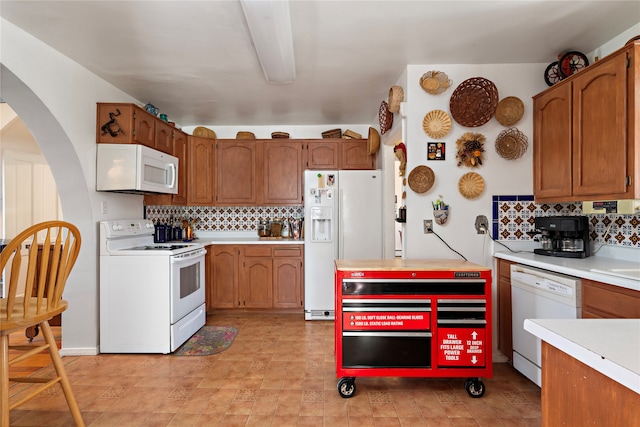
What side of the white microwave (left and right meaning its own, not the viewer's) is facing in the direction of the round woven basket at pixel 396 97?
front

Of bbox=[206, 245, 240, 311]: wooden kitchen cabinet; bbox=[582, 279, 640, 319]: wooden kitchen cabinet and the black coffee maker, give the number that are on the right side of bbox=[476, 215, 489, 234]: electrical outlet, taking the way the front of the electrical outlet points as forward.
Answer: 1

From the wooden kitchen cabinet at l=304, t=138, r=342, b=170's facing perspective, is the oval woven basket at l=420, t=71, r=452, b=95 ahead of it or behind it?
ahead

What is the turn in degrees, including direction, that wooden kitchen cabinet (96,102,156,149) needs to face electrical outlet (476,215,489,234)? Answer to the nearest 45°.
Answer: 0° — it already faces it

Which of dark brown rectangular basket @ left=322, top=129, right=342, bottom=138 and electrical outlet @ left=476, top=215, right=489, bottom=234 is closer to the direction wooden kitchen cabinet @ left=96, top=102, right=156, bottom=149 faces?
the electrical outlet

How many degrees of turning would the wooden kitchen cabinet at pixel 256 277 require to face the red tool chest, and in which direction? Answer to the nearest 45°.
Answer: approximately 45° to its left

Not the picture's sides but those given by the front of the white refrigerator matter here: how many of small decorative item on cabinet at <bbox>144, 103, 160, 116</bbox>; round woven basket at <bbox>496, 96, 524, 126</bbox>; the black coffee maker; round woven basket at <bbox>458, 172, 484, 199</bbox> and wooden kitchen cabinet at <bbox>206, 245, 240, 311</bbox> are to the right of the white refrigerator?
2
